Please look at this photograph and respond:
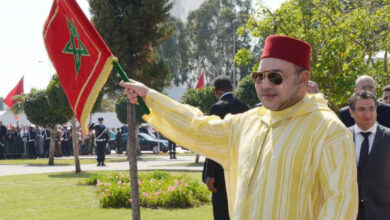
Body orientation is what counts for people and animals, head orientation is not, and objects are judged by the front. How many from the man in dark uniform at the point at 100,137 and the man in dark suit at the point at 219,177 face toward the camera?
1

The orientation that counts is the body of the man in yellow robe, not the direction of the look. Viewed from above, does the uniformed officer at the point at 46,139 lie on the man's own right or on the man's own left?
on the man's own right

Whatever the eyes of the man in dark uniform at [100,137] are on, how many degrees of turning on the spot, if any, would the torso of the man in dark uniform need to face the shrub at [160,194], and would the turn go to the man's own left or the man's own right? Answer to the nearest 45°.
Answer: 0° — they already face it

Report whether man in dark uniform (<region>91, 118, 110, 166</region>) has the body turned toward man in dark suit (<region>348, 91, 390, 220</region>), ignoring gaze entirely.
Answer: yes

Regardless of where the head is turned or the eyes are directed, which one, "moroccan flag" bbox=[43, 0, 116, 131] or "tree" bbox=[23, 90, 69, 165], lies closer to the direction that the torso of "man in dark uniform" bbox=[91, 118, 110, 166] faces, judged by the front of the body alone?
the moroccan flag

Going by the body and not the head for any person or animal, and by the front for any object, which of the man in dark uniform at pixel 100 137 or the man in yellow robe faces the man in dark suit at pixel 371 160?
the man in dark uniform at pixel 100 137

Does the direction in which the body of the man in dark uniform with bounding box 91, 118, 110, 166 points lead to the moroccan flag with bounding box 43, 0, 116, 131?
yes

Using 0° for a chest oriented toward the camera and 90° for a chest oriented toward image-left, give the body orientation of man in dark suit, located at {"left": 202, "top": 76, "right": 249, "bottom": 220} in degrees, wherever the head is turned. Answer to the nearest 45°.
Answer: approximately 135°
